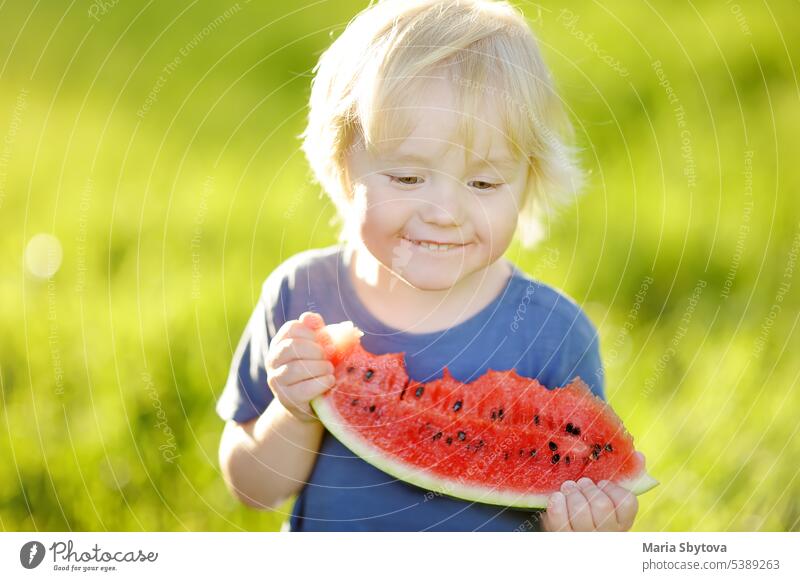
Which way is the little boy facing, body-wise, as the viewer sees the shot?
toward the camera

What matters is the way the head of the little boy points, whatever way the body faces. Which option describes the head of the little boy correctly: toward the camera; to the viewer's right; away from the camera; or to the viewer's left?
toward the camera
